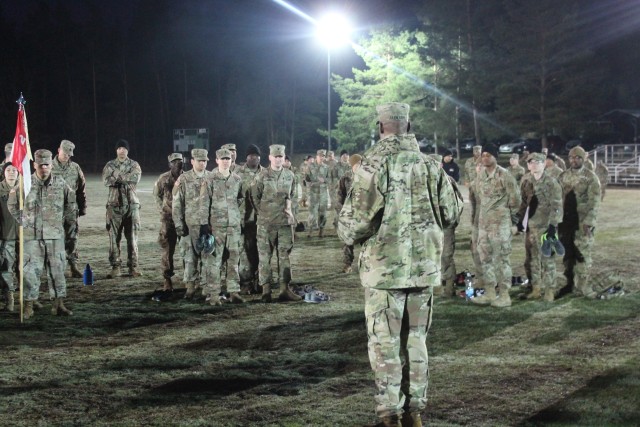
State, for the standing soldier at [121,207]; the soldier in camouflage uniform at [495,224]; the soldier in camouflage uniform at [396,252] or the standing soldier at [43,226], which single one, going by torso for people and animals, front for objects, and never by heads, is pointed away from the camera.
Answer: the soldier in camouflage uniform at [396,252]

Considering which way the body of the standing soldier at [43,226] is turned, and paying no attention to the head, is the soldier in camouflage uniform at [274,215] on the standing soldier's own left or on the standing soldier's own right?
on the standing soldier's own left

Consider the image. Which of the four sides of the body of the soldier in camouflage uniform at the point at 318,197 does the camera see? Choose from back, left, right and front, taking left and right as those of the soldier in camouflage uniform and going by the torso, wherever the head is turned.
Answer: front

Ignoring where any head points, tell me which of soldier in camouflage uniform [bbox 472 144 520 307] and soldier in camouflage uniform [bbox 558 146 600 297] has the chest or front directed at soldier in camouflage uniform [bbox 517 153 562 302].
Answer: soldier in camouflage uniform [bbox 558 146 600 297]

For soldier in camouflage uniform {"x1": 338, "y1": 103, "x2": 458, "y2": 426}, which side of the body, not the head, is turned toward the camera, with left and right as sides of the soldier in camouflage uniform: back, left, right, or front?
back

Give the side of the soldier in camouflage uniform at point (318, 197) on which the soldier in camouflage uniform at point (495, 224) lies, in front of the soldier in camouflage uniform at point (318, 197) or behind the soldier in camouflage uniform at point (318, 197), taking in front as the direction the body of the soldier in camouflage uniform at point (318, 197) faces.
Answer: in front

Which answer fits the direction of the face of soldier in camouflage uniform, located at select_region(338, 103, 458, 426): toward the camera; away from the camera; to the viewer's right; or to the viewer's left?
away from the camera

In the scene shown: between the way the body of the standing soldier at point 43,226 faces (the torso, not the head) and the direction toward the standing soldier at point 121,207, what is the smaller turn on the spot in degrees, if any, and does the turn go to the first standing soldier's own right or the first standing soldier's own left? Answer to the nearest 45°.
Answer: approximately 135° to the first standing soldier's own left

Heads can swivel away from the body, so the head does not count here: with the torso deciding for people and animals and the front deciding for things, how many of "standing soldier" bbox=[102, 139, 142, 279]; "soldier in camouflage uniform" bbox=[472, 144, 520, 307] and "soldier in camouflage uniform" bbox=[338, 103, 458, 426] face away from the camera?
1

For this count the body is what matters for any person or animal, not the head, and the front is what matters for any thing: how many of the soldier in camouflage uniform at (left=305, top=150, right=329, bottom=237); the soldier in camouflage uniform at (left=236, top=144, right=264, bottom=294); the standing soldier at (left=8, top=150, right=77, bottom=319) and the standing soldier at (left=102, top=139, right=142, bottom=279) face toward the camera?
4

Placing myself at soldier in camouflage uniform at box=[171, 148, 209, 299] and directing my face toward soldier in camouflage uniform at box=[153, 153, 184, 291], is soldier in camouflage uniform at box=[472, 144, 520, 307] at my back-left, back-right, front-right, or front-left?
back-right

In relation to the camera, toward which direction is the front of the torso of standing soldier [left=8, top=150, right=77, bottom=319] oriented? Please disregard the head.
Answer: toward the camera

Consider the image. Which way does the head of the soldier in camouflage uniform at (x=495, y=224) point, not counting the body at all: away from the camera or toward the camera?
toward the camera

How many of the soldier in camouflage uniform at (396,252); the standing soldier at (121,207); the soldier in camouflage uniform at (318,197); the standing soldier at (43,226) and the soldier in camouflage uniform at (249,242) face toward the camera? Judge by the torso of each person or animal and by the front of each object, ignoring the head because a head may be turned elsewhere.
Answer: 4

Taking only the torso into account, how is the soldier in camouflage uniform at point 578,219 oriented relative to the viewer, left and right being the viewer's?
facing the viewer and to the left of the viewer

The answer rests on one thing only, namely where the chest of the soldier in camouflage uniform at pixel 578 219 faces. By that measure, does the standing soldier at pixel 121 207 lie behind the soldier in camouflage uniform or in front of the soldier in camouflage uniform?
in front

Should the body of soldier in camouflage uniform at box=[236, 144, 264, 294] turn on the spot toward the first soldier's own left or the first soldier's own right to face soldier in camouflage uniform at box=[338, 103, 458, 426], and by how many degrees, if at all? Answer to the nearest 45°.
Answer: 0° — they already face them
